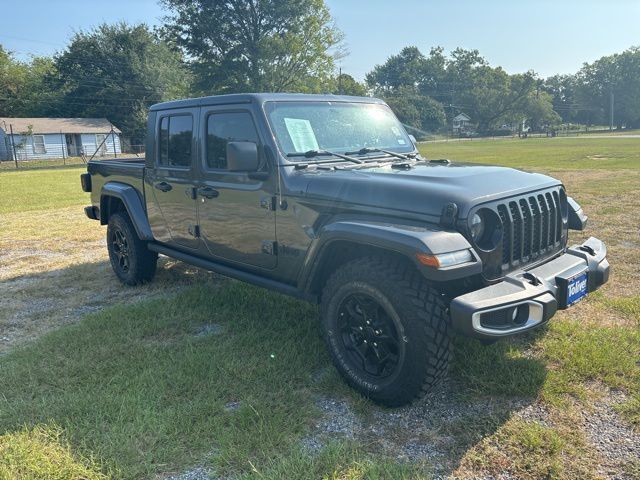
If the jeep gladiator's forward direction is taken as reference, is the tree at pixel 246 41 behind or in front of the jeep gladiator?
behind

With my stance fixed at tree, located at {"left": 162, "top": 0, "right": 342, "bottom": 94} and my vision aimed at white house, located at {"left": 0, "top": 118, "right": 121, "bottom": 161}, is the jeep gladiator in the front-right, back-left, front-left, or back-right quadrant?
back-left

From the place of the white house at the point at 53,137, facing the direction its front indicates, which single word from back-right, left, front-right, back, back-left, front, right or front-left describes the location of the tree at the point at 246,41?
front-left

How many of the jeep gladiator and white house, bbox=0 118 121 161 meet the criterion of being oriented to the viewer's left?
0

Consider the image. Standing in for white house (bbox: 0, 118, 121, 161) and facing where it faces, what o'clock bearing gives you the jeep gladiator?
The jeep gladiator is roughly at 12 o'clock from the white house.

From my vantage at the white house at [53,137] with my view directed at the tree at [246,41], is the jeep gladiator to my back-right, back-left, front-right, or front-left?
front-right

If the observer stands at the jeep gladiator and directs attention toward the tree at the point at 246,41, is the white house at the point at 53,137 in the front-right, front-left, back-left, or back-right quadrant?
front-left

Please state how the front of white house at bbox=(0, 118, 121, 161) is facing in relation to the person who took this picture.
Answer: facing the viewer
